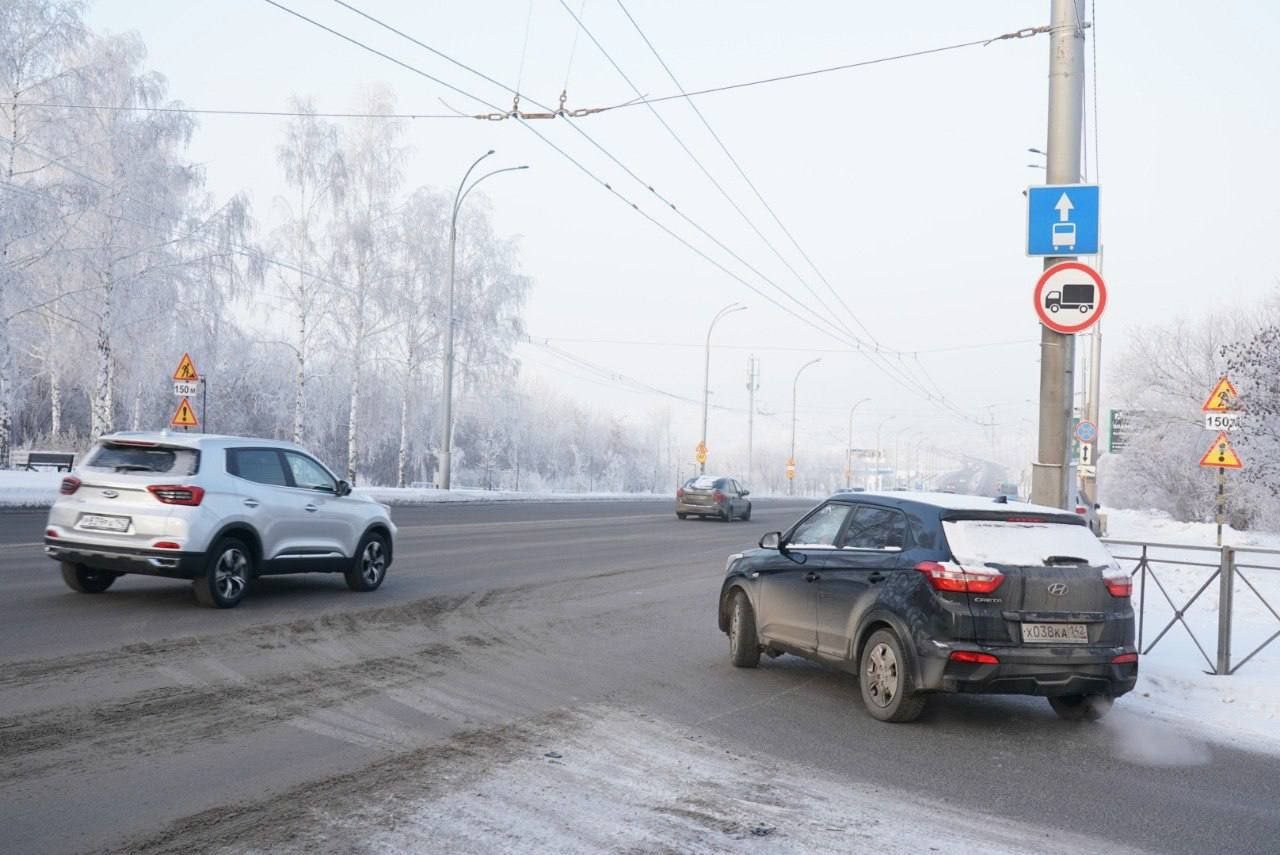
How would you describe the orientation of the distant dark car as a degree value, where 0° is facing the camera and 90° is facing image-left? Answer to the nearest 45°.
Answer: approximately 225°

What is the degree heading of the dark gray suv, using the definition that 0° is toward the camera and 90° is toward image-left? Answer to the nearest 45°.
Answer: approximately 135°

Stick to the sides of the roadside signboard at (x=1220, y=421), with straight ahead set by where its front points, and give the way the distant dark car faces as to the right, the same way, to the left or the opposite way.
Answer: the opposite way

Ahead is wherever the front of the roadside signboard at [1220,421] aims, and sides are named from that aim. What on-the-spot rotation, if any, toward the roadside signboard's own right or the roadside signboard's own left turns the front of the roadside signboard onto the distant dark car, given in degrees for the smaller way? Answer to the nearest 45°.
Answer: approximately 135° to the roadside signboard's own right

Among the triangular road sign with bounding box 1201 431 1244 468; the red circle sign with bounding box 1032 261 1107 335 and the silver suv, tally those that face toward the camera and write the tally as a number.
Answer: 2

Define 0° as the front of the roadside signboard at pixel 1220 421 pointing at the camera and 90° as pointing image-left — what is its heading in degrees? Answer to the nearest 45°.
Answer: approximately 0°

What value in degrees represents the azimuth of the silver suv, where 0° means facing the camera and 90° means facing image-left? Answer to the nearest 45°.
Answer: approximately 225°

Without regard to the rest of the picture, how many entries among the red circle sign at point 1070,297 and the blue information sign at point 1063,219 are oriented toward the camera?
2

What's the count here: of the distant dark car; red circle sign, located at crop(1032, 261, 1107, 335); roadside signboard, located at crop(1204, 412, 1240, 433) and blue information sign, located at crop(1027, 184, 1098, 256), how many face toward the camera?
3

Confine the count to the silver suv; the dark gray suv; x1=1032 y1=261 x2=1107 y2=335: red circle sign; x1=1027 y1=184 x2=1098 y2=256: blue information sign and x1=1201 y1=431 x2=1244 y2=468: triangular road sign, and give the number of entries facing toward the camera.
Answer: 3

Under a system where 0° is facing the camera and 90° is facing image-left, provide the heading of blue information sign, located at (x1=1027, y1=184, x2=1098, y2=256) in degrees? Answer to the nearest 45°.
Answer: approximately 0°
